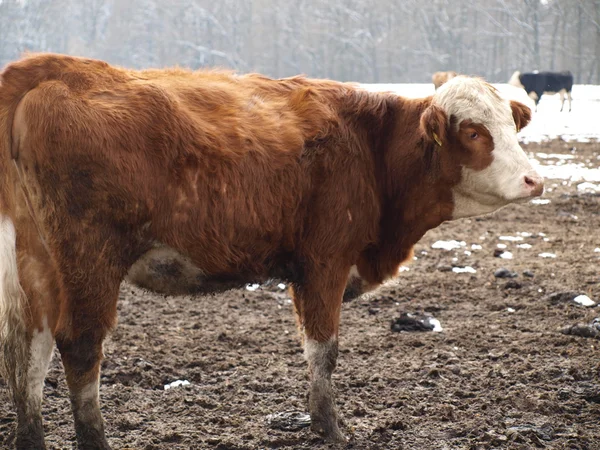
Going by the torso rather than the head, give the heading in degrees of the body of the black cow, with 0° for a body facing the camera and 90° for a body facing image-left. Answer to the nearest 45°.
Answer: approximately 90°

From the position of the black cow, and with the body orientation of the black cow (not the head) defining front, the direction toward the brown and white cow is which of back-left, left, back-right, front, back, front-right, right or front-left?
left
